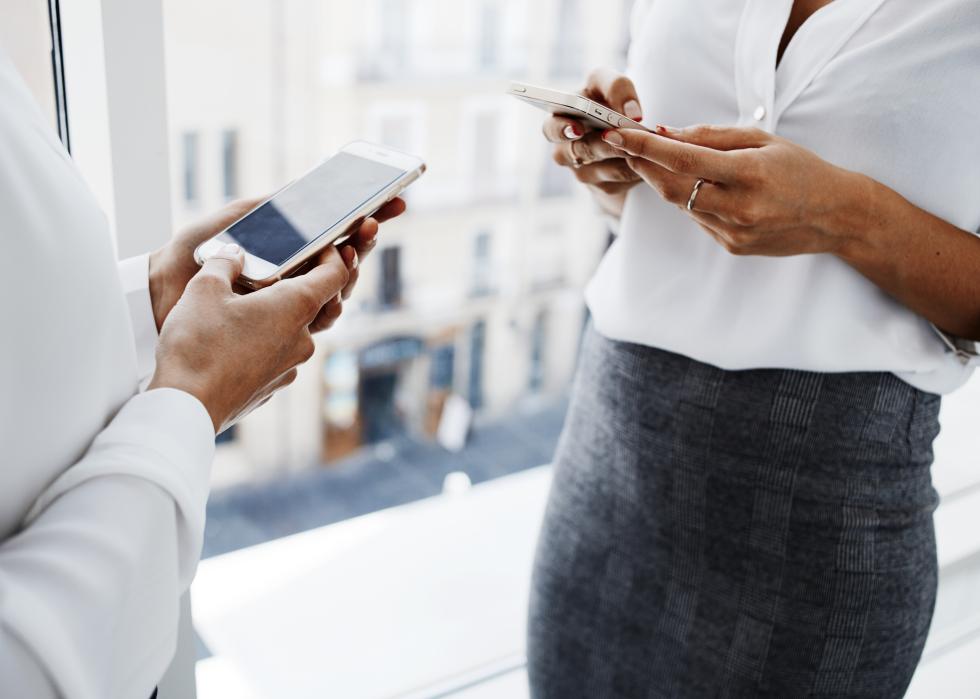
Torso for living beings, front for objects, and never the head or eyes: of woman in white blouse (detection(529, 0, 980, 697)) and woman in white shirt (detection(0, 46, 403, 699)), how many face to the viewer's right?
1

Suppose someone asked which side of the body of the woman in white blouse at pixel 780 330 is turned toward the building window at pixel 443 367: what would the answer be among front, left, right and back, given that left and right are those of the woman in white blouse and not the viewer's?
right

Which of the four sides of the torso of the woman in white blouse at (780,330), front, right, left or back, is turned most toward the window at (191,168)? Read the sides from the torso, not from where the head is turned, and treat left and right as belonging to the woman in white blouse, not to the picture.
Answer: right

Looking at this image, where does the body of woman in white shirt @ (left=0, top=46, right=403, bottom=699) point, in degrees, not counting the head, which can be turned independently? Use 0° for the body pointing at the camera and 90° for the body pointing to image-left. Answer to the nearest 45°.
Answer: approximately 270°

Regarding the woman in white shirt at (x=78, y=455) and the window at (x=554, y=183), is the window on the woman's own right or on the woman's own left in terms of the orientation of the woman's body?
on the woman's own left

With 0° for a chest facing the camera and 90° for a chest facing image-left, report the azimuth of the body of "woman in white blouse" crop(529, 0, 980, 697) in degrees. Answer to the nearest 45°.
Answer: approximately 45°

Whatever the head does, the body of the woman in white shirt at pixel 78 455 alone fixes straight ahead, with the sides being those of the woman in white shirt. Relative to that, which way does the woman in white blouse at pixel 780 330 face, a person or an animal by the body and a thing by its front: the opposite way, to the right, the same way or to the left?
the opposite way
